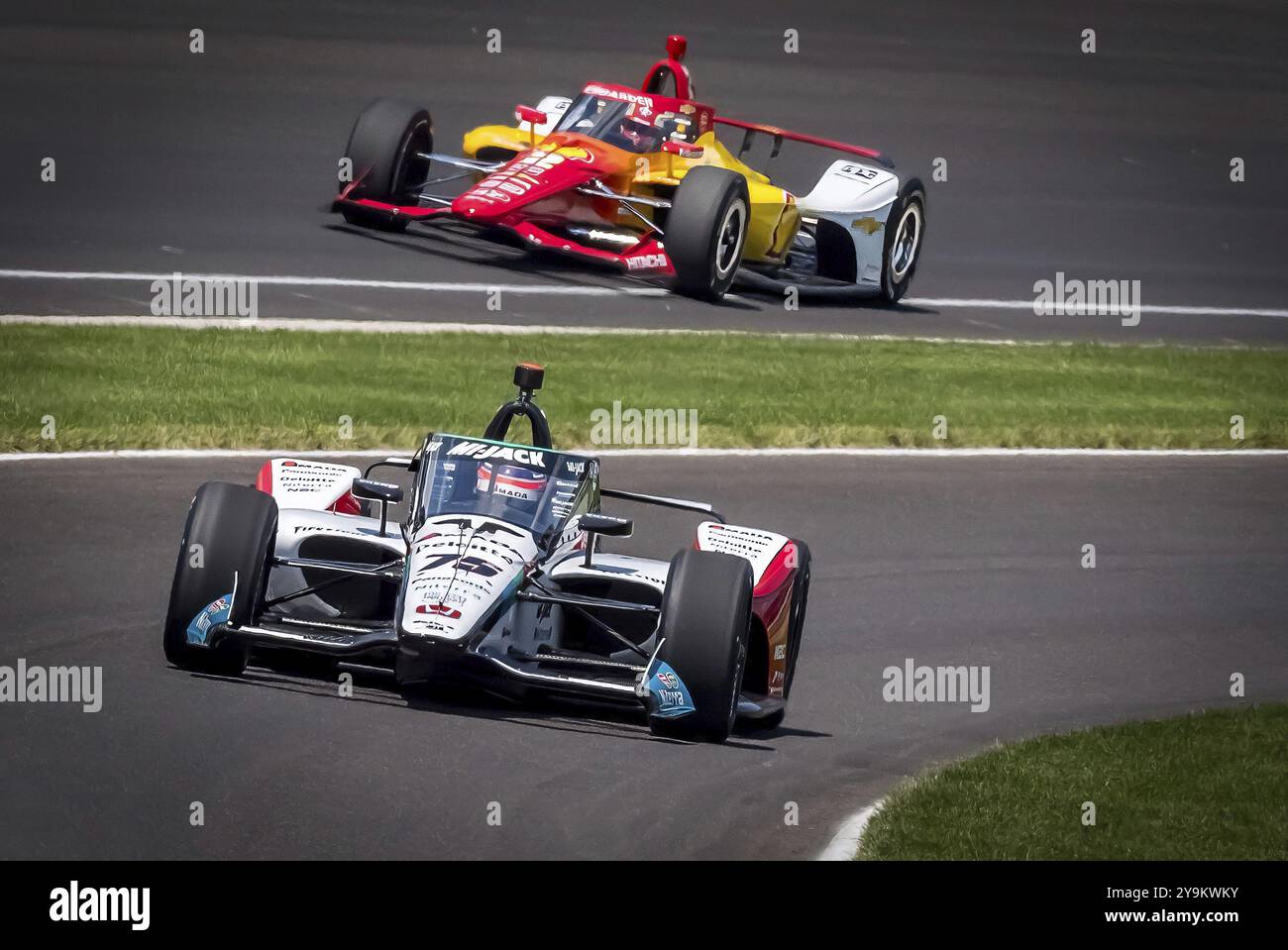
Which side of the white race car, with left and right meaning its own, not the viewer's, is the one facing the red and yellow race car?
back

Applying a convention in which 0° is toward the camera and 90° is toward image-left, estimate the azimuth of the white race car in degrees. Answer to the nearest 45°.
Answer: approximately 0°

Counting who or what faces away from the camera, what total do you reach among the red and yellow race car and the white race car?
0

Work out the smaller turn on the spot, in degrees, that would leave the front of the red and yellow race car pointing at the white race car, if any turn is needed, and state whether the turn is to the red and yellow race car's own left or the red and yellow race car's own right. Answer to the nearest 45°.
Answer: approximately 45° to the red and yellow race car's own left

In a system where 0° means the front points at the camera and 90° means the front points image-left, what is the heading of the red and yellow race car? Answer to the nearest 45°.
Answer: approximately 45°
